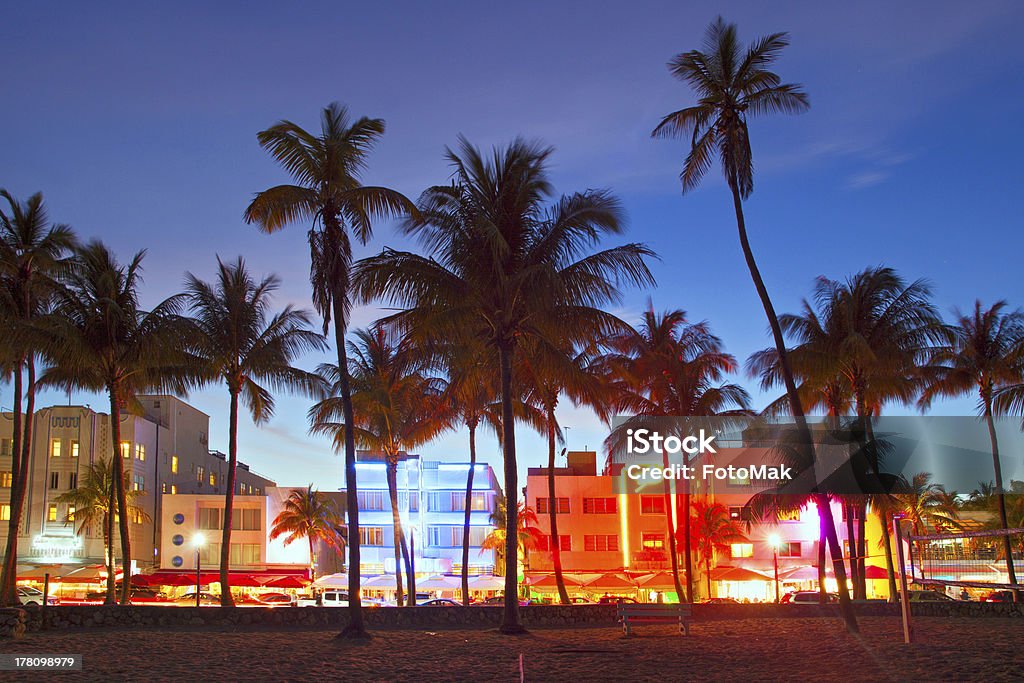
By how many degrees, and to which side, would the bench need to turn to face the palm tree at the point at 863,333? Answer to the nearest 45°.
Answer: approximately 135° to its left

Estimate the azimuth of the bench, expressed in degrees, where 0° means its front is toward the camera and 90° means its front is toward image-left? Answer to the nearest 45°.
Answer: approximately 0°

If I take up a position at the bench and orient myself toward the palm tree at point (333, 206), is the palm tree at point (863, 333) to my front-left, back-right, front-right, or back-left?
back-right
